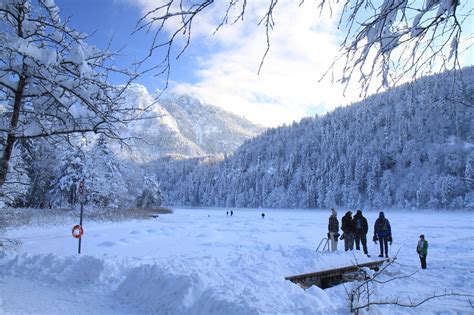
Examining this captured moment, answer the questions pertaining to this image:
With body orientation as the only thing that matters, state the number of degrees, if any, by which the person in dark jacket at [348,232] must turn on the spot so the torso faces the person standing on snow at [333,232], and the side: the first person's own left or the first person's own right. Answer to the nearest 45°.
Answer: approximately 135° to the first person's own left

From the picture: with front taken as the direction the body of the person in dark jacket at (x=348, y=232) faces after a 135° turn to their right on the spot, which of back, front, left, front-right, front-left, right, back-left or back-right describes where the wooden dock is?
front-right

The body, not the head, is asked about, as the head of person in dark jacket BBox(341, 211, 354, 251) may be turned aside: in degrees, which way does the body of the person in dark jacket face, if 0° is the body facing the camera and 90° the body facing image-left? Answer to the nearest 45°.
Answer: approximately 180°
